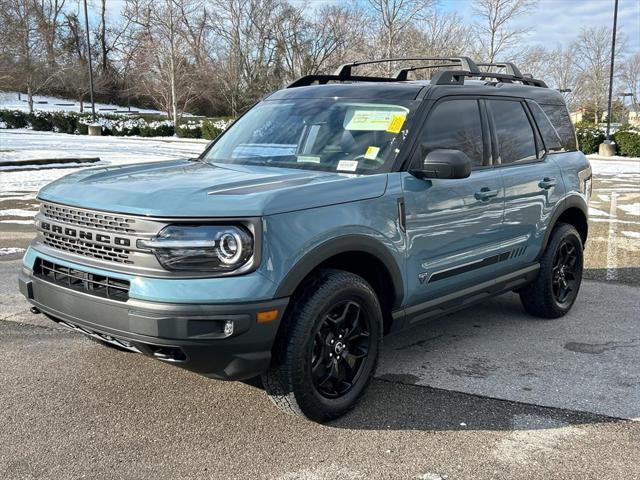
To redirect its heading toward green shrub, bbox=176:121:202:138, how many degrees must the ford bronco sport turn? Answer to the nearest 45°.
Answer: approximately 135° to its right

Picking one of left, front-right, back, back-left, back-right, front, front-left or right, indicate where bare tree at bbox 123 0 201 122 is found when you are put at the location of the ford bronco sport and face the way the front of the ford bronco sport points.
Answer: back-right

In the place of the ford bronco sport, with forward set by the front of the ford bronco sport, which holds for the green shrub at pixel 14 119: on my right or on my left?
on my right

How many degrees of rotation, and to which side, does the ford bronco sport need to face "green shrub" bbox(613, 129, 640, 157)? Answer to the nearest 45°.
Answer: approximately 180°

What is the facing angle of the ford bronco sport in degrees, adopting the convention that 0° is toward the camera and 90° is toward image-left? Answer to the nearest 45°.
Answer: approximately 45°

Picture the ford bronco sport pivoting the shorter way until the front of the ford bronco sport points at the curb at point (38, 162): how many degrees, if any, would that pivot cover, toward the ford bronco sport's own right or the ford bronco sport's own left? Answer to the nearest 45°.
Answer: approximately 90° to the ford bronco sport's own right

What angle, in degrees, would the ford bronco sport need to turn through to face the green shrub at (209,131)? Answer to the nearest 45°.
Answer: approximately 135° to its right

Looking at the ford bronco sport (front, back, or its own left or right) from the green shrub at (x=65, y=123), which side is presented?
right
